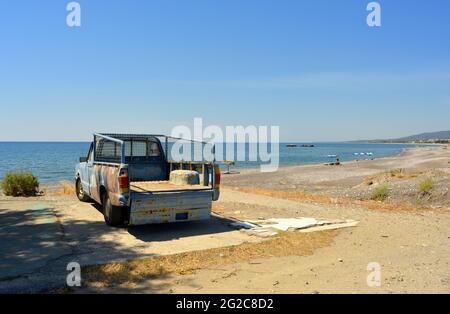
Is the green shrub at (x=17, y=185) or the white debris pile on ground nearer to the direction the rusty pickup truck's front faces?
the green shrub

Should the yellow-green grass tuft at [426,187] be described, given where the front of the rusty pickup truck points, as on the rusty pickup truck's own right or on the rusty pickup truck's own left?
on the rusty pickup truck's own right

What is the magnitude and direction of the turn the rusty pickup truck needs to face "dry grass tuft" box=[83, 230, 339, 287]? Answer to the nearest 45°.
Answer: approximately 135° to its left

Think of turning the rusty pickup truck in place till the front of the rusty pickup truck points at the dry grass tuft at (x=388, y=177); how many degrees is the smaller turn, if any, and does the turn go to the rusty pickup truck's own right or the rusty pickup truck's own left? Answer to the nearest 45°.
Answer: approximately 90° to the rusty pickup truck's own right

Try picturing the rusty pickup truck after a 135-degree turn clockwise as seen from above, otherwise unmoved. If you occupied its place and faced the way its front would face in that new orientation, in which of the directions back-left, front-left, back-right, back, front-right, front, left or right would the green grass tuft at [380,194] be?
front-left

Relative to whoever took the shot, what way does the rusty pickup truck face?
facing away from the viewer and to the left of the viewer

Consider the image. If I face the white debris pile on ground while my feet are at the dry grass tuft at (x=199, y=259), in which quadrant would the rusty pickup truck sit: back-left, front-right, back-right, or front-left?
front-left

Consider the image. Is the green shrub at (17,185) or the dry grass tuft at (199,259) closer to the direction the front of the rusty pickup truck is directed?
the green shrub

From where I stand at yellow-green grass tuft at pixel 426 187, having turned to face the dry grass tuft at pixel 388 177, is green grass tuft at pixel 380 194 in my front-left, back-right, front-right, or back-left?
back-left

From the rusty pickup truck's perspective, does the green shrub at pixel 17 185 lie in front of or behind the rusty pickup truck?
in front
